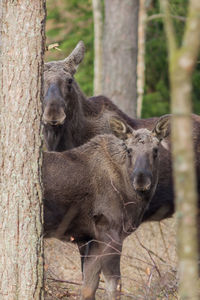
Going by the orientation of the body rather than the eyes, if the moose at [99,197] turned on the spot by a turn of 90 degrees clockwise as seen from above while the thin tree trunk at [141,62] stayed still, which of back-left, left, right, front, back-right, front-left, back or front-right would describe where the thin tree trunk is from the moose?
back-right

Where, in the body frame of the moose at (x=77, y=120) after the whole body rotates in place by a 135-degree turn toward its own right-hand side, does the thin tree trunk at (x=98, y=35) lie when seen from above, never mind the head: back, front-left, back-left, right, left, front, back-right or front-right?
front

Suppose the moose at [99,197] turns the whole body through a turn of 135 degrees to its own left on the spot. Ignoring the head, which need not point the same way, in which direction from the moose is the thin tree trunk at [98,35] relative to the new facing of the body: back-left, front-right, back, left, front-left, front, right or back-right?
front

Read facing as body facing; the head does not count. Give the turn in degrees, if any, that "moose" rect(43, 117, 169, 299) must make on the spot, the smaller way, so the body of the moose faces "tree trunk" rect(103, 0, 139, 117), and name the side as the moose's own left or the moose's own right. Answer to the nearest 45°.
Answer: approximately 135° to the moose's own left

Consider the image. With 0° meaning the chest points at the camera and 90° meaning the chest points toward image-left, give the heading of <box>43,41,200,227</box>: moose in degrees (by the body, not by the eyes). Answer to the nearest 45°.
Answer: approximately 45°

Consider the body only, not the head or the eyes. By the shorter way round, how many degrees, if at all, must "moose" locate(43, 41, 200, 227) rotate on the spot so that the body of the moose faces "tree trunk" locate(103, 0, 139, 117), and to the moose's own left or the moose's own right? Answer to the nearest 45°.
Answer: approximately 135° to the moose's own right

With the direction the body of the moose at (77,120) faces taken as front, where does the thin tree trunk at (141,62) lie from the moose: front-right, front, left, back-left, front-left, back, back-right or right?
back-right

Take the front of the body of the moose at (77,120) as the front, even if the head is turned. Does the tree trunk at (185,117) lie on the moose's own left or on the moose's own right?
on the moose's own left

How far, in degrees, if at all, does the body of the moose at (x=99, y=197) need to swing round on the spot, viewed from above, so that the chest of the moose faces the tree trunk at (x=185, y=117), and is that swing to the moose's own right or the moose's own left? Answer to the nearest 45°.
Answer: approximately 45° to the moose's own right

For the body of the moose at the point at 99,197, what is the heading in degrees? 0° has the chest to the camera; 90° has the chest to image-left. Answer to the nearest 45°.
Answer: approximately 315°
